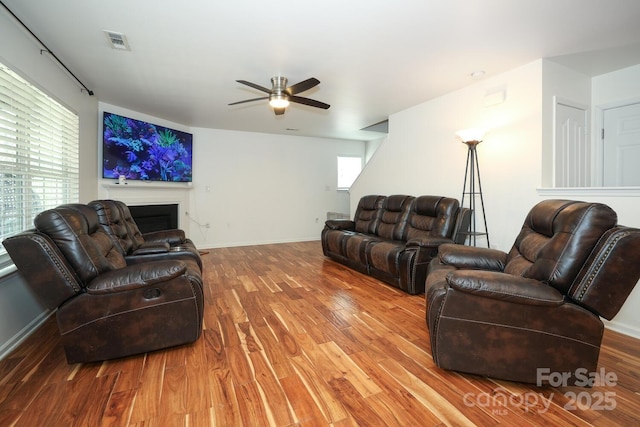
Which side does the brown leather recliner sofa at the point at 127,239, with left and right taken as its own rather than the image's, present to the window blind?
back

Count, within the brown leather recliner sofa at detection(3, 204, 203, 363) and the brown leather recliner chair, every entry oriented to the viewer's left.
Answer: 1

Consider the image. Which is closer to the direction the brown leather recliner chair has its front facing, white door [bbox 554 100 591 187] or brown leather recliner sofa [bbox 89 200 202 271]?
the brown leather recliner sofa

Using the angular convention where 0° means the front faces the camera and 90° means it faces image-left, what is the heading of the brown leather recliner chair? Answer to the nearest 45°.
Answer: approximately 90°

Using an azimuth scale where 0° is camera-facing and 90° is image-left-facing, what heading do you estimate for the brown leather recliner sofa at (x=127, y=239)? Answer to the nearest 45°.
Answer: approximately 270°

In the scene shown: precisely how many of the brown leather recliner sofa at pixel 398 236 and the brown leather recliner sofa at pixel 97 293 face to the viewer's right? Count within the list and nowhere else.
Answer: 1

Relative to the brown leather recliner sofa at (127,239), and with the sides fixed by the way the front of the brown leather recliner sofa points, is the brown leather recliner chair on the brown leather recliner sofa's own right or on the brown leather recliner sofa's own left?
on the brown leather recliner sofa's own right

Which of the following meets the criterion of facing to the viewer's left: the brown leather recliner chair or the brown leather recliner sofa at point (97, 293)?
the brown leather recliner chair

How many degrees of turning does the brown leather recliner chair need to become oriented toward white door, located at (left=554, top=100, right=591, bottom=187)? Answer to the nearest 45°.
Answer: approximately 90° to its right

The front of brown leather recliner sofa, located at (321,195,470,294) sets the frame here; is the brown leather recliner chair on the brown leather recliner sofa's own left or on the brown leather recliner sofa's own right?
on the brown leather recliner sofa's own left

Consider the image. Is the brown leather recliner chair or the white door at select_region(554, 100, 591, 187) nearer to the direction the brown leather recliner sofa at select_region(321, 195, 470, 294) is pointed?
the brown leather recliner chair
